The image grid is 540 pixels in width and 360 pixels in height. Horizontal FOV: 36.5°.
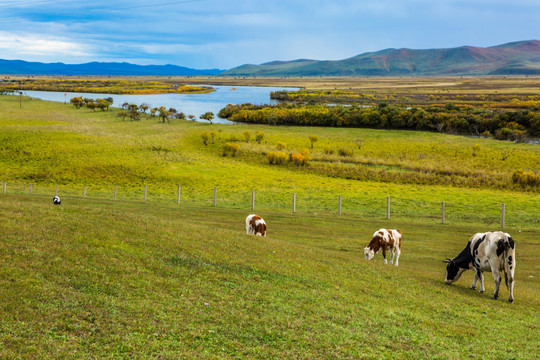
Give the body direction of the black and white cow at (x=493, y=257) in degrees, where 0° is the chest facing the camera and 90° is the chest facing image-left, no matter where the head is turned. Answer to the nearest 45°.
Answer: approximately 135°

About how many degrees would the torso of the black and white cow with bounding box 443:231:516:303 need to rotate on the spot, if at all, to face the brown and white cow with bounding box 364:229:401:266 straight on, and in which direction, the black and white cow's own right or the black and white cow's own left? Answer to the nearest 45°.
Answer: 0° — it already faces it
